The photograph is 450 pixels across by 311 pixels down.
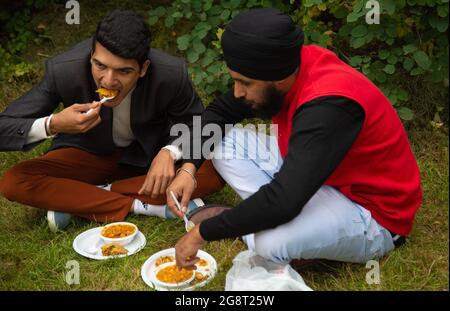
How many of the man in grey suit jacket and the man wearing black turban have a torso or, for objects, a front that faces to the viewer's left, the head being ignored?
1

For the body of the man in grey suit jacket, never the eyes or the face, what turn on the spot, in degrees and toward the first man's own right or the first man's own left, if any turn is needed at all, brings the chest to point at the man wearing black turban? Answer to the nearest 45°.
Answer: approximately 45° to the first man's own left

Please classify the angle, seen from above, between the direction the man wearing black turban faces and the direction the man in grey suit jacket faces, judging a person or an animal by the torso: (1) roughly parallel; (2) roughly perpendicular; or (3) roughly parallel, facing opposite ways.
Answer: roughly perpendicular

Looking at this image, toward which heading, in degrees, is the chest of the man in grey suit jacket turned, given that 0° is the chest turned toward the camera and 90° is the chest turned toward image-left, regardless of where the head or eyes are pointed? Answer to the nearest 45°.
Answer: approximately 0°

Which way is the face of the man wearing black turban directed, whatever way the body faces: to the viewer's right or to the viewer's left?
to the viewer's left

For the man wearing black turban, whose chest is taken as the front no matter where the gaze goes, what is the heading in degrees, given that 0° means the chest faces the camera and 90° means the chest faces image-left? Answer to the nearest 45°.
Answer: approximately 90°

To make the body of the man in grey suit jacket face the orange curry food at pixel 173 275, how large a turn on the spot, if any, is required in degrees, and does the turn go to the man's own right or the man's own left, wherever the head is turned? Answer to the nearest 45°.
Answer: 0° — they already face it

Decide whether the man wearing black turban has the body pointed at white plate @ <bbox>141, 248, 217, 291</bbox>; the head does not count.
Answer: yes

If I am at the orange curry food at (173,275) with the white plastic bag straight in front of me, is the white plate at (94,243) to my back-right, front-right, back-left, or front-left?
back-left
